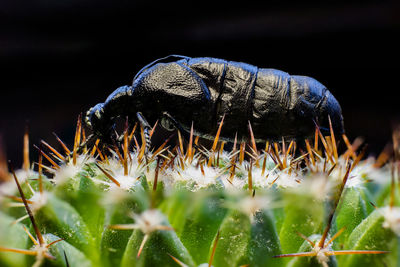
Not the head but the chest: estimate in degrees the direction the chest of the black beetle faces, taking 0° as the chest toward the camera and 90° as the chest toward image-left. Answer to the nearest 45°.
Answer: approximately 90°
